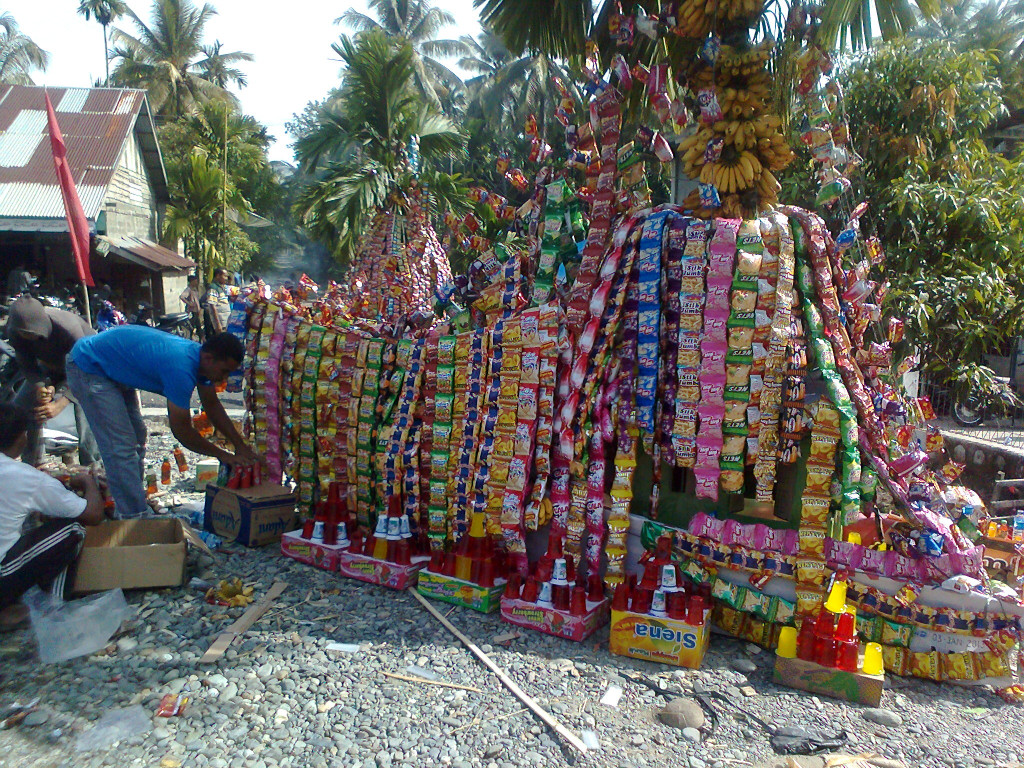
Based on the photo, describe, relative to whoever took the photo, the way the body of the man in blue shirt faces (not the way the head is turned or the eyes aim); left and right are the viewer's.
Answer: facing to the right of the viewer

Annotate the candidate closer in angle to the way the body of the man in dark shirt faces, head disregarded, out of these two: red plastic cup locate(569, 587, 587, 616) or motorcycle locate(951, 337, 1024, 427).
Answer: the red plastic cup
